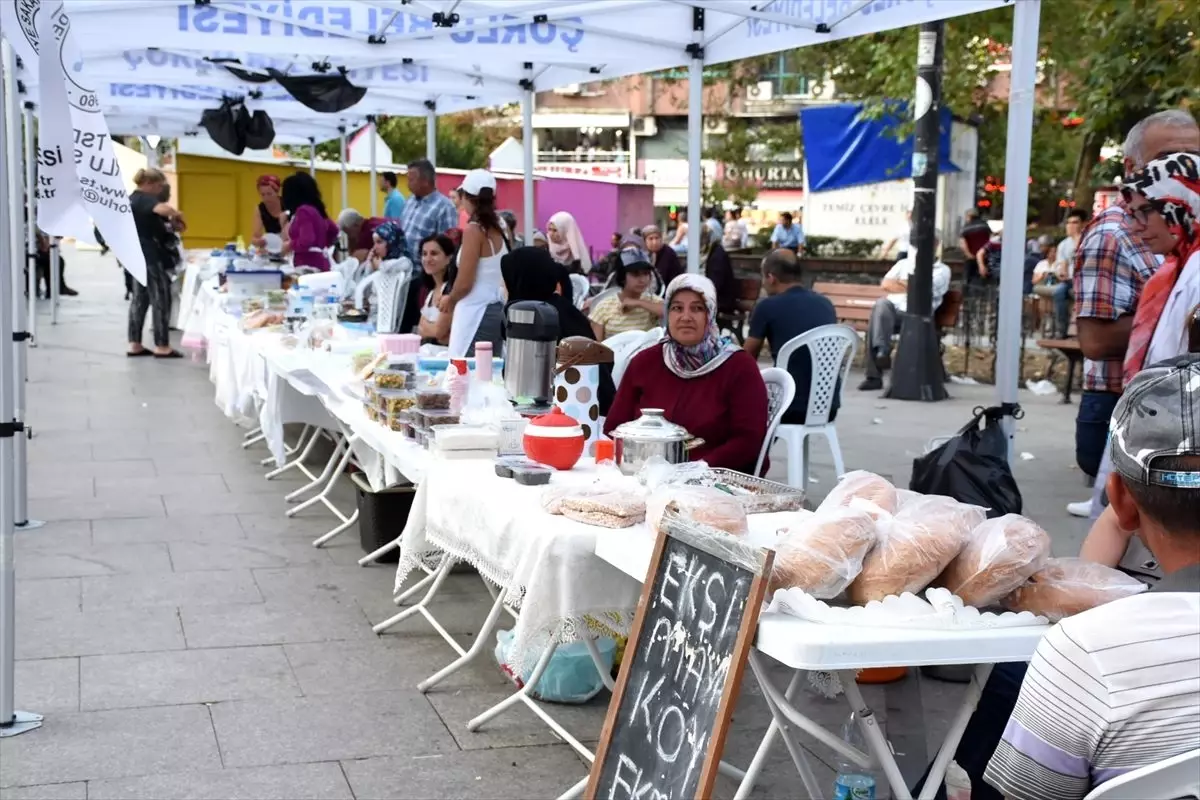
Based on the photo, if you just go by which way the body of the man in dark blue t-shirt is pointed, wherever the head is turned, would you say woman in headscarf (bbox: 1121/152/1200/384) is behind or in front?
behind

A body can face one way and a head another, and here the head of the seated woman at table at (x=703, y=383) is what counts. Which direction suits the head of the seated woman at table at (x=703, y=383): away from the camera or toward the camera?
toward the camera

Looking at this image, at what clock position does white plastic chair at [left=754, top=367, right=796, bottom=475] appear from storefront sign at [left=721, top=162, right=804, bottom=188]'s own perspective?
The white plastic chair is roughly at 12 o'clock from the storefront sign.

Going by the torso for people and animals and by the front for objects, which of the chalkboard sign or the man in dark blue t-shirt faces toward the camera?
the chalkboard sign

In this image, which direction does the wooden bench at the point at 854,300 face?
toward the camera

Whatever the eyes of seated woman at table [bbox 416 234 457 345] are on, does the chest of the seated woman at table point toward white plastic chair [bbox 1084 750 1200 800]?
no

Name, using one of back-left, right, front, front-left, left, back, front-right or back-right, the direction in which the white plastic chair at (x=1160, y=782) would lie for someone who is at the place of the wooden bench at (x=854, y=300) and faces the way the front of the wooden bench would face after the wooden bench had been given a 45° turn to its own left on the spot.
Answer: front-right

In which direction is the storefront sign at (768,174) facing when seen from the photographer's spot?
facing the viewer

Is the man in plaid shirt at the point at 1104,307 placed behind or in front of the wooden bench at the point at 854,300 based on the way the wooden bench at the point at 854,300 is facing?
in front

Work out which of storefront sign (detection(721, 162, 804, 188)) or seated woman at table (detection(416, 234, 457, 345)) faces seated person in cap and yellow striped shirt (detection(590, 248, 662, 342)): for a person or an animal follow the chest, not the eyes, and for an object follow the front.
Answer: the storefront sign

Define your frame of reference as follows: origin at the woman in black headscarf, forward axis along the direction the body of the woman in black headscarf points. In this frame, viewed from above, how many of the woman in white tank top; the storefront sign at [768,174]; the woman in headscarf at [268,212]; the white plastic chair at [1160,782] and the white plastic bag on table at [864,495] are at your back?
2

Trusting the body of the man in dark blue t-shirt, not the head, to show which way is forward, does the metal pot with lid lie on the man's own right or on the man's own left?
on the man's own left

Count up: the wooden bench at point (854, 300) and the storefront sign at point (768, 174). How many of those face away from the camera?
0

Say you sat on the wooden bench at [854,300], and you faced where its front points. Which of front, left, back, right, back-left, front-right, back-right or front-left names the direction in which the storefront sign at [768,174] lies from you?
back

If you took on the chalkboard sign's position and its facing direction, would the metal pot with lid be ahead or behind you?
behind

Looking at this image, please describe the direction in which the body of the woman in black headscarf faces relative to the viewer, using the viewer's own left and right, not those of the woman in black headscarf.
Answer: facing away from the viewer

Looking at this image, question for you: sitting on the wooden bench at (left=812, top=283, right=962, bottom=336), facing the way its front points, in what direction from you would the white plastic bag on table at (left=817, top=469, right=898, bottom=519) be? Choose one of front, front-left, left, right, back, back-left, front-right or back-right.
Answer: front

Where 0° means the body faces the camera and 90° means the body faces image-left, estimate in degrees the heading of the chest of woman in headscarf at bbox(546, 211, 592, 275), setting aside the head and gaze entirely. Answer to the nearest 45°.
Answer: approximately 45°

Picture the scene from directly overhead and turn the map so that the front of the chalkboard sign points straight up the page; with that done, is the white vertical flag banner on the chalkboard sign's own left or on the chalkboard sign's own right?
on the chalkboard sign's own right

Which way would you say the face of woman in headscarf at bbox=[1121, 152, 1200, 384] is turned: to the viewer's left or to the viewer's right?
to the viewer's left

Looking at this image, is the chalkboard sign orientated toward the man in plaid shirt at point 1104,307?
no
